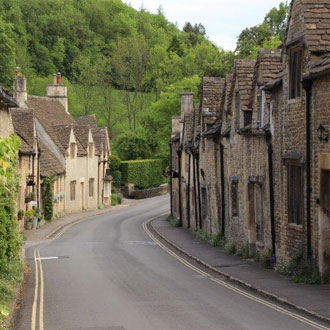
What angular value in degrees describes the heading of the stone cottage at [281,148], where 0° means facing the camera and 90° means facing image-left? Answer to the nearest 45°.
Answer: approximately 45°

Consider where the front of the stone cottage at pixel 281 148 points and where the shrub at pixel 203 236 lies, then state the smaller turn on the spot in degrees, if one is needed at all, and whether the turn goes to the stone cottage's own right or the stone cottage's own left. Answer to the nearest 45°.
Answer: approximately 135° to the stone cottage's own right

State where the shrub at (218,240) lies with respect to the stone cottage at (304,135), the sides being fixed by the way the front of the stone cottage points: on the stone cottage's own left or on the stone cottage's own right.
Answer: on the stone cottage's own right

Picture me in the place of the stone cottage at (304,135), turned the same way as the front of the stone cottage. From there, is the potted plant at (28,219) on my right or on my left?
on my right

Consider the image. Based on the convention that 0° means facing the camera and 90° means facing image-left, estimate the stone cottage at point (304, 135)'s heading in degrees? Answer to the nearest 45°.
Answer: approximately 45°
